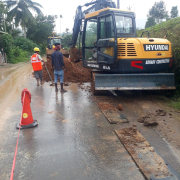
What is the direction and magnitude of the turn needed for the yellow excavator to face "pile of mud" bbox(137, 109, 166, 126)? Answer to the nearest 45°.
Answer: approximately 135° to its left

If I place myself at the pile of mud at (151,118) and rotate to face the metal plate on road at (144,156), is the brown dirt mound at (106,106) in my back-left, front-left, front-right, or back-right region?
back-right

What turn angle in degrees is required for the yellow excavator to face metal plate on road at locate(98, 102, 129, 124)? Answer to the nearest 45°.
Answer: approximately 135° to its left

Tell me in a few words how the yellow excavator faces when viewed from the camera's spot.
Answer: facing away from the viewer and to the left of the viewer

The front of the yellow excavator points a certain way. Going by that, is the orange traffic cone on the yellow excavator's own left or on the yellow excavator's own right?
on the yellow excavator's own left

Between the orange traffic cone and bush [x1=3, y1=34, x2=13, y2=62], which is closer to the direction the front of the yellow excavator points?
the bush
